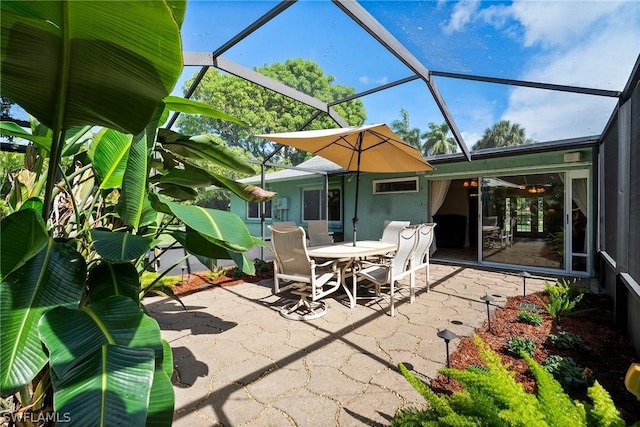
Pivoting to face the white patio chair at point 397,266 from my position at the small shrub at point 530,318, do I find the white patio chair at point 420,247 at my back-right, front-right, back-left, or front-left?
front-right

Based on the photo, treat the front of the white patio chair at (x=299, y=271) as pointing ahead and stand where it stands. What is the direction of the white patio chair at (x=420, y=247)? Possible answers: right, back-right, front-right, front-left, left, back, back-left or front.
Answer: front-right

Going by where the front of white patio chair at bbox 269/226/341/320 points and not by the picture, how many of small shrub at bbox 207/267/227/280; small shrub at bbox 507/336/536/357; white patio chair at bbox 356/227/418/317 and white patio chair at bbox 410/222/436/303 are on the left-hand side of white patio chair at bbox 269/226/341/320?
1

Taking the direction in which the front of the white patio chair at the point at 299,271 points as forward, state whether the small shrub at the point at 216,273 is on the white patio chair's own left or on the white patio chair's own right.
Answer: on the white patio chair's own left

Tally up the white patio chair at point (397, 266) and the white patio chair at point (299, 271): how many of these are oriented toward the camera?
0

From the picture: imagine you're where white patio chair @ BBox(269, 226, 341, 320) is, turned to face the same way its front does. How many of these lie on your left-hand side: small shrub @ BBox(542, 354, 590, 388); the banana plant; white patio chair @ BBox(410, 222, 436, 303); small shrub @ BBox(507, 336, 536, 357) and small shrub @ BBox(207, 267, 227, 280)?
1

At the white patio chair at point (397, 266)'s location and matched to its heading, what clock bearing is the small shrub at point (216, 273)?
The small shrub is roughly at 11 o'clock from the white patio chair.

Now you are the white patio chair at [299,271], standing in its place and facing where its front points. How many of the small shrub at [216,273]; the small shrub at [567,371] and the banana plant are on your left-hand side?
1

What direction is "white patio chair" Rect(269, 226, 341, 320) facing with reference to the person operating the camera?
facing away from the viewer and to the right of the viewer

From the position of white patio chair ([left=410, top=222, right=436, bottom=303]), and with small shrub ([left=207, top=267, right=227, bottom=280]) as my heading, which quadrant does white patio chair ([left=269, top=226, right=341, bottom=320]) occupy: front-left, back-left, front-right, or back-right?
front-left

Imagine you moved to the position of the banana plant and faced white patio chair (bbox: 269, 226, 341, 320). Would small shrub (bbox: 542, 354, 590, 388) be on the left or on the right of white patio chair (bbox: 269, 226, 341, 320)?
right

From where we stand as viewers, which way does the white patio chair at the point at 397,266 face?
facing away from the viewer and to the left of the viewer

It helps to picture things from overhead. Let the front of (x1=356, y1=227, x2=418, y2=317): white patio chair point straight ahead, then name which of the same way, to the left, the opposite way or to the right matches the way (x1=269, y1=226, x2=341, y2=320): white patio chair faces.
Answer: to the right

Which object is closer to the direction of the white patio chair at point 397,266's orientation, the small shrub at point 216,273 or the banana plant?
the small shrub
